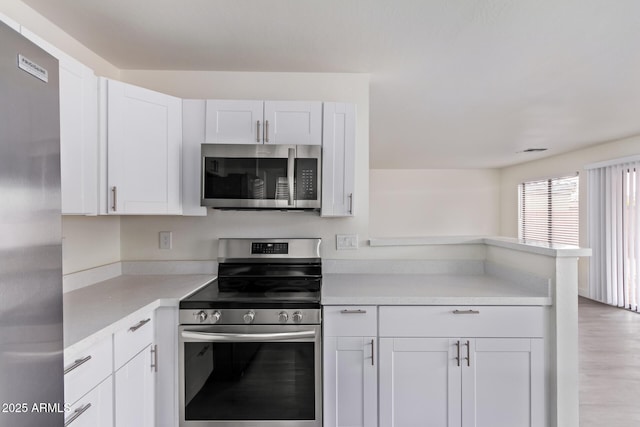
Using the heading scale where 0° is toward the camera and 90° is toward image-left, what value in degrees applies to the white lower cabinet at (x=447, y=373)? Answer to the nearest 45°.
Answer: approximately 0°

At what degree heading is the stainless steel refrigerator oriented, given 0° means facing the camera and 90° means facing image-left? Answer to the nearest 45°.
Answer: approximately 315°

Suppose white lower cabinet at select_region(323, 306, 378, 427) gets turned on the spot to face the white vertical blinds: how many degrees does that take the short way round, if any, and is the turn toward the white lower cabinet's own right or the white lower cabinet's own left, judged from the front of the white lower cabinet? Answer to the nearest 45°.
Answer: approximately 135° to the white lower cabinet's own left

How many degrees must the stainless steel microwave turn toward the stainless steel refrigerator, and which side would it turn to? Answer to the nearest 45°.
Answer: approximately 45° to its right

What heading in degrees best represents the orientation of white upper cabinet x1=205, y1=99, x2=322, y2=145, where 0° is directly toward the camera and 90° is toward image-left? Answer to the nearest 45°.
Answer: approximately 0°

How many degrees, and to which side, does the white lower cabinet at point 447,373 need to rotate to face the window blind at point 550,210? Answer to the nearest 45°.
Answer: approximately 180°
